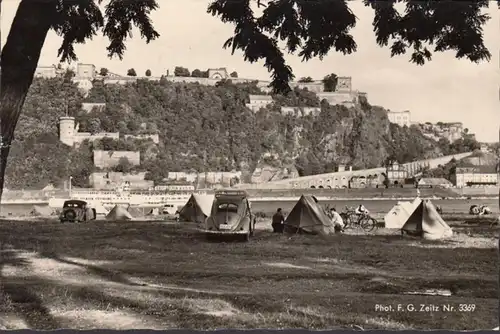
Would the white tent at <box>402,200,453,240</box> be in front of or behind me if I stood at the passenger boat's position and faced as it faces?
behind

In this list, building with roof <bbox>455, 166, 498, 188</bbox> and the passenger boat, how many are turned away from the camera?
0

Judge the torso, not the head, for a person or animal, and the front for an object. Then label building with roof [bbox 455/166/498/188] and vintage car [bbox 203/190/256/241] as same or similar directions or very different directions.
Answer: very different directions

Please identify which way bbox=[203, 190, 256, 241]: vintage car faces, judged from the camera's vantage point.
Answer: facing away from the viewer

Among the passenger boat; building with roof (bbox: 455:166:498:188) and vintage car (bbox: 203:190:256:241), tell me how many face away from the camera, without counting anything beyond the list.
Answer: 1

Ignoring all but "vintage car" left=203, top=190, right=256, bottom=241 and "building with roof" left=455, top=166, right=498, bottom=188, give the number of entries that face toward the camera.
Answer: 1

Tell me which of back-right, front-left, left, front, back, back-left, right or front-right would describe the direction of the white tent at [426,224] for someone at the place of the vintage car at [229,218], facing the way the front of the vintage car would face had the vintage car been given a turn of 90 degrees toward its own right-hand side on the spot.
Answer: front

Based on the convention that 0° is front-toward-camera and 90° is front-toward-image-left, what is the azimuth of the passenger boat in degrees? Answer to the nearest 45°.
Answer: approximately 90°
